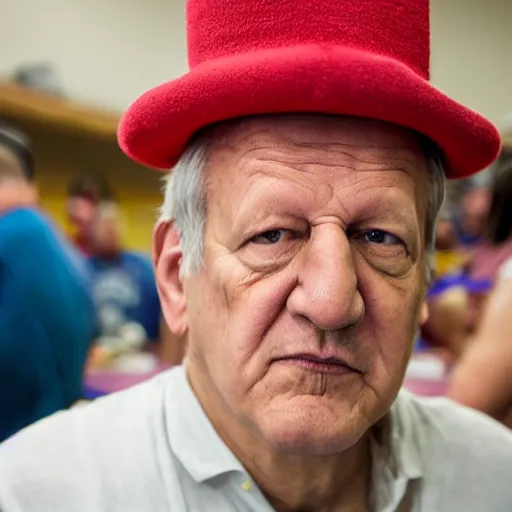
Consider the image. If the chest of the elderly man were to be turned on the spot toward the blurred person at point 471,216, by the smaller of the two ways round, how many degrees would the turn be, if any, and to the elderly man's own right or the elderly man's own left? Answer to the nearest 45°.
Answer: approximately 180°

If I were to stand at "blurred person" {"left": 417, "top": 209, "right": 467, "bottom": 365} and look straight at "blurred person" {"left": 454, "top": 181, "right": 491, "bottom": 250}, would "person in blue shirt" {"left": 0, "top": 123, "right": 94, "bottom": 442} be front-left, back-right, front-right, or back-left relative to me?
back-left

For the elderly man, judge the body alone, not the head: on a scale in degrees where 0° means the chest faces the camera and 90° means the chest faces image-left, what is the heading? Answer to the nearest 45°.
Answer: approximately 0°

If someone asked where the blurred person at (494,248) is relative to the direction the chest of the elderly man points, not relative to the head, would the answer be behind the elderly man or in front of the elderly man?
behind

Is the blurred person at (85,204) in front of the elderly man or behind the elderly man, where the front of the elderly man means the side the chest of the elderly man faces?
behind

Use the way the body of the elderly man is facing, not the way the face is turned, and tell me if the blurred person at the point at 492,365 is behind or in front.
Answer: behind

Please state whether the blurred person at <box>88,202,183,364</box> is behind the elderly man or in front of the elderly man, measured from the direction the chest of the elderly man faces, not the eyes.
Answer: behind
